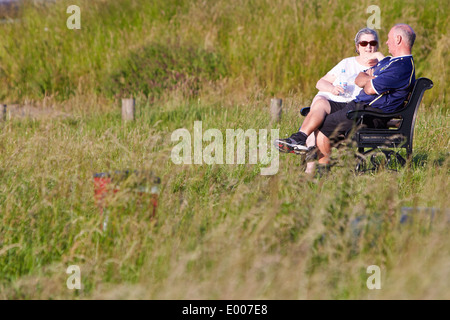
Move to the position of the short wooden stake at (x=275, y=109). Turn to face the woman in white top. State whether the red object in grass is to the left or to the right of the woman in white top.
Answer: right

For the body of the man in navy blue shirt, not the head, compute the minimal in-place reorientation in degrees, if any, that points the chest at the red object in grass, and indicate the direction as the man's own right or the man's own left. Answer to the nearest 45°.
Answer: approximately 45° to the man's own left

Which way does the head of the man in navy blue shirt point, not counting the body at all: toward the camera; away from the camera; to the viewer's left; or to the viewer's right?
to the viewer's left

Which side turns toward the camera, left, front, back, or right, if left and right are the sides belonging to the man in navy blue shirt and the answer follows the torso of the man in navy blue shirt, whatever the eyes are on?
left

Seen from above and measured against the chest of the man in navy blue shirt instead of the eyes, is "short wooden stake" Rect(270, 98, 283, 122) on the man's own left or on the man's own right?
on the man's own right

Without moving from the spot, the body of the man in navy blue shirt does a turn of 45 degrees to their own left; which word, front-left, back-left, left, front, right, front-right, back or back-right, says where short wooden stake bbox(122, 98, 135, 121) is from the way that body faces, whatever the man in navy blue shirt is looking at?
right

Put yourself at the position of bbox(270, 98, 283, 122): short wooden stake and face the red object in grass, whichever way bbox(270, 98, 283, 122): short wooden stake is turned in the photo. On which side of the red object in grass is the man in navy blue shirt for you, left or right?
left
